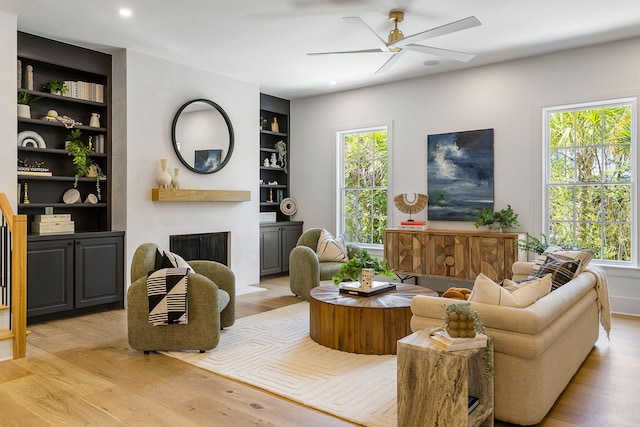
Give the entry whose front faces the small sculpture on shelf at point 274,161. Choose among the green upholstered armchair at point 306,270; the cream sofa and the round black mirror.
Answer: the cream sofa

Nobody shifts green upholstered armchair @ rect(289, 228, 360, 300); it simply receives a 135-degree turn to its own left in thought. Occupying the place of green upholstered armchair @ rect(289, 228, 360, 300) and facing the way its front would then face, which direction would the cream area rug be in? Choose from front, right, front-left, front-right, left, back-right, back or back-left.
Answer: back

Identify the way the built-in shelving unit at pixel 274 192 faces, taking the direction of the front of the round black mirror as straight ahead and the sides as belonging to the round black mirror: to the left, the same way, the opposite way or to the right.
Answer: the same way

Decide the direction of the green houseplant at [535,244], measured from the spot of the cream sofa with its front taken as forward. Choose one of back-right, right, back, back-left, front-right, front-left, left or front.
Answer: front-right

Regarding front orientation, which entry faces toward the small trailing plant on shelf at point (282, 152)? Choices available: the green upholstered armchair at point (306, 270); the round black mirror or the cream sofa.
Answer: the cream sofa

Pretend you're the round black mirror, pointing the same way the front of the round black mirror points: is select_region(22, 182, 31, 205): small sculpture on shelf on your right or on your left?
on your right

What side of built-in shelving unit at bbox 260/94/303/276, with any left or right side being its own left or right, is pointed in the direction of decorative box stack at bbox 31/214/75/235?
right

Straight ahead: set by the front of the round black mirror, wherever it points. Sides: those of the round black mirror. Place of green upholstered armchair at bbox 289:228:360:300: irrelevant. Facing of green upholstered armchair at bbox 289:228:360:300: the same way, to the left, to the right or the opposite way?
the same way

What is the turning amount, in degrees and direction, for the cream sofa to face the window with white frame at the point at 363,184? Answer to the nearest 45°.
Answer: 0° — it already faces it

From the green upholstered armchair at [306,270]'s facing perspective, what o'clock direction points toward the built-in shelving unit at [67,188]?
The built-in shelving unit is roughly at 4 o'clock from the green upholstered armchair.

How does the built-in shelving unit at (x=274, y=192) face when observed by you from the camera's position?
facing the viewer and to the right of the viewer

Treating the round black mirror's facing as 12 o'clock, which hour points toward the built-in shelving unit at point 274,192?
The built-in shelving unit is roughly at 9 o'clock from the round black mirror.

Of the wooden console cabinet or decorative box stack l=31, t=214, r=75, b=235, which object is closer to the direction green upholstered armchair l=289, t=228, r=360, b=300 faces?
the wooden console cabinet
